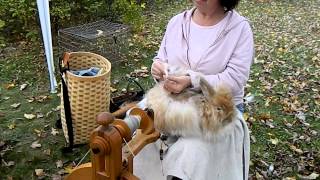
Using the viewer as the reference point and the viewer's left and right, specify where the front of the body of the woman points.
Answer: facing the viewer and to the left of the viewer

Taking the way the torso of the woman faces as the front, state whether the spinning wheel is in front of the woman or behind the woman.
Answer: in front

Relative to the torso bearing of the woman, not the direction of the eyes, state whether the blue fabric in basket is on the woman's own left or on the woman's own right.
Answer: on the woman's own right

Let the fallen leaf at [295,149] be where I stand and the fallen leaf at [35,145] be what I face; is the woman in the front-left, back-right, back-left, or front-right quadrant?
front-left

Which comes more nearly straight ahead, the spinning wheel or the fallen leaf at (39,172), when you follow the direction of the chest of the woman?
the spinning wheel

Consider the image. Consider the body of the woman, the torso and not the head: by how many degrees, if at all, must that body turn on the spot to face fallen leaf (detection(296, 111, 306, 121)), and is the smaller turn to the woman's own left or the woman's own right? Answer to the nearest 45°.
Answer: approximately 180°

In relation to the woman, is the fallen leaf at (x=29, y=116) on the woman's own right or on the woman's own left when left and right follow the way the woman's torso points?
on the woman's own right

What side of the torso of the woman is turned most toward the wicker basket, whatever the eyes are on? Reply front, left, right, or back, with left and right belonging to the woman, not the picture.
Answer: right

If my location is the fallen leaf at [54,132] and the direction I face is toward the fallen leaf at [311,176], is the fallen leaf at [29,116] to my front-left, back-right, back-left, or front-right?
back-left
